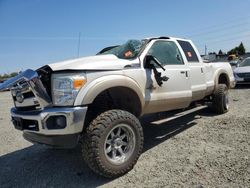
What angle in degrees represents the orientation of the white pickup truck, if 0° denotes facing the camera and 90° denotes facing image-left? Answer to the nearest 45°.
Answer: approximately 45°

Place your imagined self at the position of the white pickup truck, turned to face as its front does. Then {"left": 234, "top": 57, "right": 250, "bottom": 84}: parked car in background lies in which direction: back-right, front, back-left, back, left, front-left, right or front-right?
back

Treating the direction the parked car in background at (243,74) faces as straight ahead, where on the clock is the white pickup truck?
The white pickup truck is roughly at 11 o'clock from the parked car in background.
